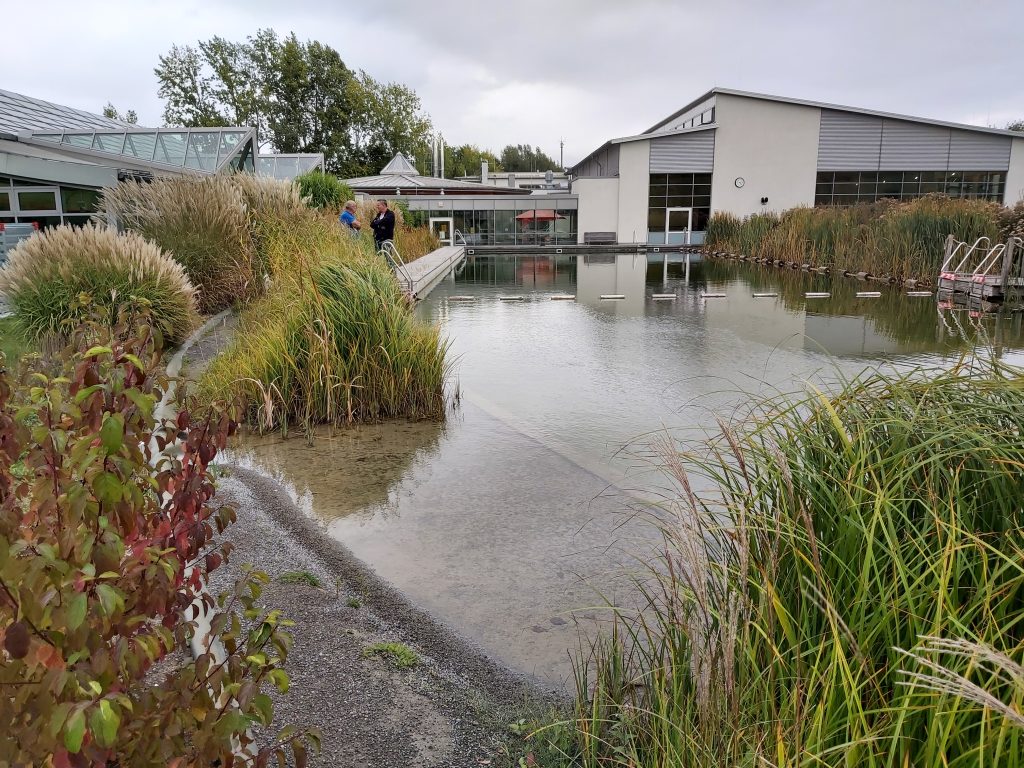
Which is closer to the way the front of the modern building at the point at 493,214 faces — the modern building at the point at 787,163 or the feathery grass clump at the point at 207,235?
the feathery grass clump

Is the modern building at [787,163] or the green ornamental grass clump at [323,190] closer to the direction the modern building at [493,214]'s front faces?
the green ornamental grass clump

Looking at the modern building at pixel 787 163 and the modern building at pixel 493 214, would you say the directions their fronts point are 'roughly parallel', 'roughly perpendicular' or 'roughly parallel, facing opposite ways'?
roughly parallel

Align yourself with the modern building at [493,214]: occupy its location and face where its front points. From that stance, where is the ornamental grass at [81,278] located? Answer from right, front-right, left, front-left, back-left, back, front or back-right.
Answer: front

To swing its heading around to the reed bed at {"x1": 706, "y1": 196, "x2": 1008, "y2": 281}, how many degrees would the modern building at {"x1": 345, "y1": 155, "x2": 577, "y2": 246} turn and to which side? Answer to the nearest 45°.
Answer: approximately 45° to its left

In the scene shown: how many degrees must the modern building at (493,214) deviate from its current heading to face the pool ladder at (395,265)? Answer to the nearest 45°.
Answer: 0° — it already faces it

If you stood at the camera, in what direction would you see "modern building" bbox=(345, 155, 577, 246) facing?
facing the viewer

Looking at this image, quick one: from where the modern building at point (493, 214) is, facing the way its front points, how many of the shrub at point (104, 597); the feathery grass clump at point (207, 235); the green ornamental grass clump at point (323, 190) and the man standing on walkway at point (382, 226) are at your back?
0

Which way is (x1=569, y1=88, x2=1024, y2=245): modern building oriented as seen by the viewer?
toward the camera

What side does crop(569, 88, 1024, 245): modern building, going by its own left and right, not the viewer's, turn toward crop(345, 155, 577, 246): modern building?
right

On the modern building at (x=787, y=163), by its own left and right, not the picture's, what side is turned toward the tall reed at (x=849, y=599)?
front

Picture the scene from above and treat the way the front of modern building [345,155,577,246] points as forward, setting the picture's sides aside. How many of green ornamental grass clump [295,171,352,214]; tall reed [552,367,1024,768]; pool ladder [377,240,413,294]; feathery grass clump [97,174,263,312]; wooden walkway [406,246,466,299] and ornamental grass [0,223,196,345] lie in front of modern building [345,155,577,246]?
6

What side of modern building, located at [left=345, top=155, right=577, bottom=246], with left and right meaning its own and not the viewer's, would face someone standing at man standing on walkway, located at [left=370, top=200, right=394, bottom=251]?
front

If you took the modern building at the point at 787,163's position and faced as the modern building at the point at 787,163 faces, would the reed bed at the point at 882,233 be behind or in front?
in front

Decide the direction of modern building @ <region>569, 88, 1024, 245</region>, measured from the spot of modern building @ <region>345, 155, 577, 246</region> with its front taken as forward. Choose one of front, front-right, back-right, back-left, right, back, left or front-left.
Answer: left

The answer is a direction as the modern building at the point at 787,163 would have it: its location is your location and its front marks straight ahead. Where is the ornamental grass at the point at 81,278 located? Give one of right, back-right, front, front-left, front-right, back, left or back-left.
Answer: front

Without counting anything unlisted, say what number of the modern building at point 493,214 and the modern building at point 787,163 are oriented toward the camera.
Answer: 2

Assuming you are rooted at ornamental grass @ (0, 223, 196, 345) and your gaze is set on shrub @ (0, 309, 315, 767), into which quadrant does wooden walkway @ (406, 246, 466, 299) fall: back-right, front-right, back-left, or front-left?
back-left
